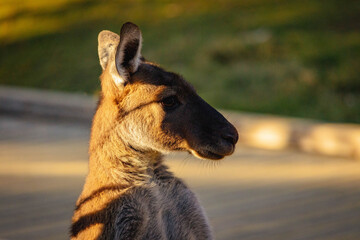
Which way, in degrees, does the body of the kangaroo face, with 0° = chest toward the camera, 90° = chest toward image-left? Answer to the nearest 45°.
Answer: approximately 270°
